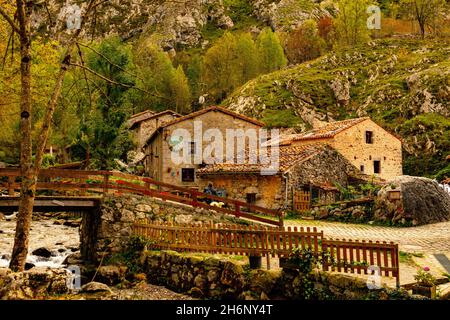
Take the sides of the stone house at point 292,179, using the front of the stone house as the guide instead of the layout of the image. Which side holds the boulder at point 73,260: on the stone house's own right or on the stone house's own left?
on the stone house's own right

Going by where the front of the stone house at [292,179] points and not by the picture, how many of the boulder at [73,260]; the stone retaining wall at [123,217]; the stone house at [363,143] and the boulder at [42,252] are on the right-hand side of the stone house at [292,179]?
3

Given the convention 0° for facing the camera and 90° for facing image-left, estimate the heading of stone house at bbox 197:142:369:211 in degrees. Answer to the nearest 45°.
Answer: approximately 315°

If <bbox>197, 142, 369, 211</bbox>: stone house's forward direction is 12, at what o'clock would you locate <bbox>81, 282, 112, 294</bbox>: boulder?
The boulder is roughly at 2 o'clock from the stone house.

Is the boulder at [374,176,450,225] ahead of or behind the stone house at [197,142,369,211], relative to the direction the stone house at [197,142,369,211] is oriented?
ahead

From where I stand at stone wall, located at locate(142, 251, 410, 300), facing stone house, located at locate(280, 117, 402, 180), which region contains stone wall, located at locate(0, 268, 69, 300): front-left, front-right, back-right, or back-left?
back-left

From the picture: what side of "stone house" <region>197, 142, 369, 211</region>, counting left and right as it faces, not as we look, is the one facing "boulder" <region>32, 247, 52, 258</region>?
right

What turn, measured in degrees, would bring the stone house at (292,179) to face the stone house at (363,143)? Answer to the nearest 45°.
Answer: approximately 90° to its left

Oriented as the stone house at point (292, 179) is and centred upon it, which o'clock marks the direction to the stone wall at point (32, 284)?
The stone wall is roughly at 2 o'clock from the stone house.

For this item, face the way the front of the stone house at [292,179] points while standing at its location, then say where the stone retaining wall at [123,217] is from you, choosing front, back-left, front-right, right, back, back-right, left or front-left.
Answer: right

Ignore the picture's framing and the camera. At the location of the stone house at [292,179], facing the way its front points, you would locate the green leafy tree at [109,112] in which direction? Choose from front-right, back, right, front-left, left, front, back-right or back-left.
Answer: back-right

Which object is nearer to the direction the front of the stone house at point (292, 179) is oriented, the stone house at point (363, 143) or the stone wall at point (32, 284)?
the stone wall
